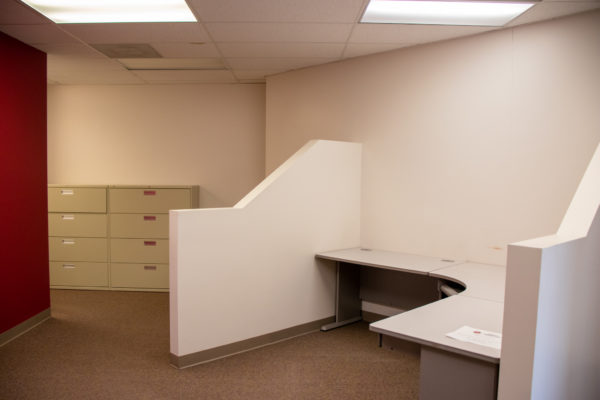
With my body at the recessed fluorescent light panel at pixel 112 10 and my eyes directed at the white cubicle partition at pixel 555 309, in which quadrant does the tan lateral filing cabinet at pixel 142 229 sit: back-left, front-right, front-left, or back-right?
back-left

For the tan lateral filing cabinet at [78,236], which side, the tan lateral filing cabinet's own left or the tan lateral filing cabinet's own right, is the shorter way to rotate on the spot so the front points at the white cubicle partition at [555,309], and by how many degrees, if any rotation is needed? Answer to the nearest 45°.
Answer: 0° — it already faces it

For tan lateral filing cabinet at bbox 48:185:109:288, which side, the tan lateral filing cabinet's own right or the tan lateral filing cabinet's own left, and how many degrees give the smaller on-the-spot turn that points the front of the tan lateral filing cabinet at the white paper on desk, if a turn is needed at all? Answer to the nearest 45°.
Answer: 0° — it already faces it

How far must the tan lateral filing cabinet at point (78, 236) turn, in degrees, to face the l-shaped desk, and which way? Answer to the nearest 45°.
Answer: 0° — it already faces it

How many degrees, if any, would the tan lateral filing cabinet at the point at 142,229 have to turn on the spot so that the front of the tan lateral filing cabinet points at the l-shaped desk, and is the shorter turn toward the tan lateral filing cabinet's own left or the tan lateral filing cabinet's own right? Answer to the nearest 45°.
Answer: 0° — it already faces it

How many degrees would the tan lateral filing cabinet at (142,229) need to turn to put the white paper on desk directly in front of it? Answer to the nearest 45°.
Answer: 0° — it already faces it

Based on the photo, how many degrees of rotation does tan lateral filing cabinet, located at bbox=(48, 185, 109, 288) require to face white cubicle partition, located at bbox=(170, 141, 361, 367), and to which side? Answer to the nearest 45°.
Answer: approximately 45° to its left
